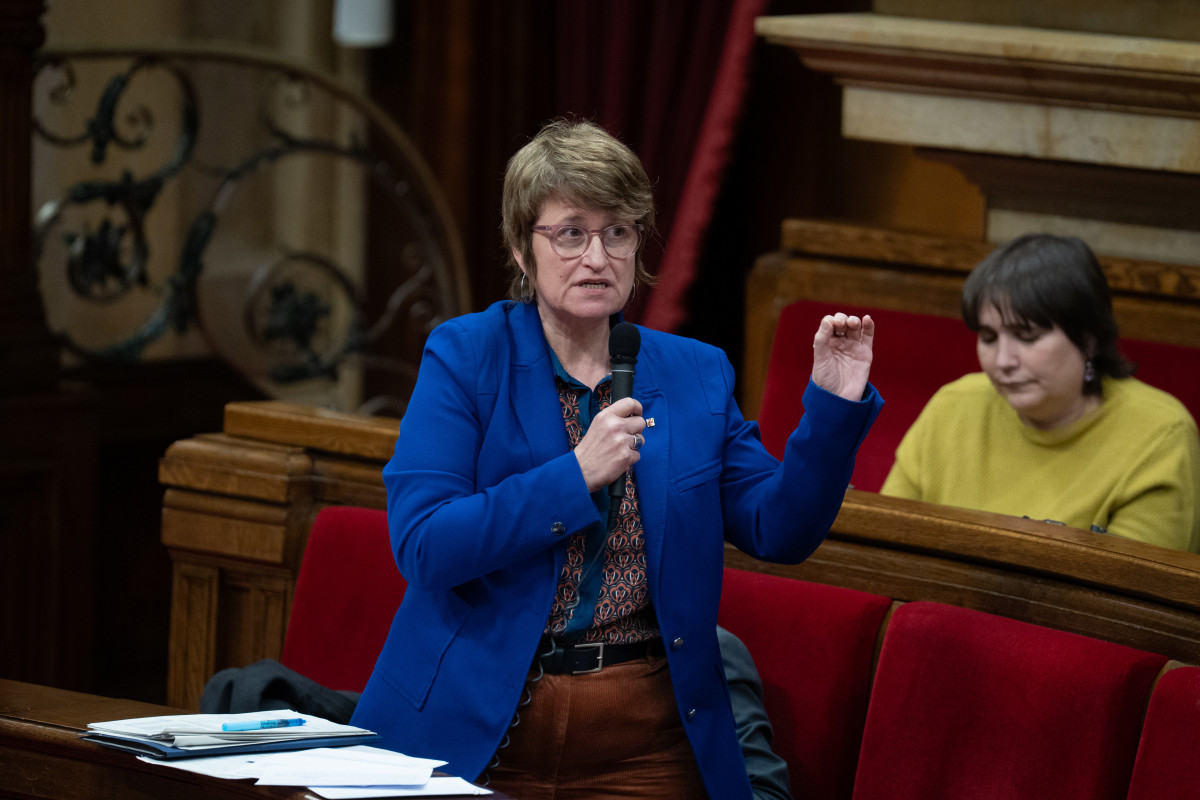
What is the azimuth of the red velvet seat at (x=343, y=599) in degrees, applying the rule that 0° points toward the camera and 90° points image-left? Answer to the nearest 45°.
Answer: approximately 45°

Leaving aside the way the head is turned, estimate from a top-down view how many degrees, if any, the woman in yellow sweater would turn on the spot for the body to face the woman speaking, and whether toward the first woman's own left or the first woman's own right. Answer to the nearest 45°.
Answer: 0° — they already face them

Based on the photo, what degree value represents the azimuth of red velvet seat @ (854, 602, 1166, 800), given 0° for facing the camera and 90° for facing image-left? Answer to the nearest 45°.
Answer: approximately 45°

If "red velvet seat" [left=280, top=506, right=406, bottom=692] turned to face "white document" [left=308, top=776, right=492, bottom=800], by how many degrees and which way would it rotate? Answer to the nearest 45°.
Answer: approximately 45° to its left

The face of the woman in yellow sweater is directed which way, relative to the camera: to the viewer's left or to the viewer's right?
to the viewer's left

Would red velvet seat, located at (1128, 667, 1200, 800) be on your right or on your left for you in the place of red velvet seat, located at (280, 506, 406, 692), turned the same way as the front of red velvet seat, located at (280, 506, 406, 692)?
on your left

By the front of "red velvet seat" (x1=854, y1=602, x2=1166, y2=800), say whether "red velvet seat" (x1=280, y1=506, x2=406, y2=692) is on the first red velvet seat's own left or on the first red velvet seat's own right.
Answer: on the first red velvet seat's own right
